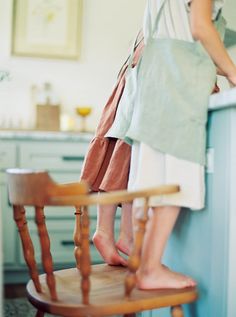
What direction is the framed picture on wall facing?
toward the camera

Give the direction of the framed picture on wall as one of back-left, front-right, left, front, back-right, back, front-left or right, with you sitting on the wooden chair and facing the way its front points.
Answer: front-left

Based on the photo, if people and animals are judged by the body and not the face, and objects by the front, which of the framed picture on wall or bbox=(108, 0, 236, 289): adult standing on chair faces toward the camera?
the framed picture on wall

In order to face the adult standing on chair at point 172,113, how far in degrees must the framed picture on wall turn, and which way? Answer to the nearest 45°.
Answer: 0° — it already faces them

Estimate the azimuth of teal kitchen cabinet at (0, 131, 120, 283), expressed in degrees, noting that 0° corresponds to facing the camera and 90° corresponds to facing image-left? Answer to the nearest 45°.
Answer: approximately 0°

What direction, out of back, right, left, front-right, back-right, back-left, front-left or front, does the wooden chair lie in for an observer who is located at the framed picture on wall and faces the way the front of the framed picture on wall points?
front

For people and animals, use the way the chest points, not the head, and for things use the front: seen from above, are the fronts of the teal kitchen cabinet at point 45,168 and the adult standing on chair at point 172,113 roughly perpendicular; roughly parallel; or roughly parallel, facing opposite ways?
roughly perpendicular

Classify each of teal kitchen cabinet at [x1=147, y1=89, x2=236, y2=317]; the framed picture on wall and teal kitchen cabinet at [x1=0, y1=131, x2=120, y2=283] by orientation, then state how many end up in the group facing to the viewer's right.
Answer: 0

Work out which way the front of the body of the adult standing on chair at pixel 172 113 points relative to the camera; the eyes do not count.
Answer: to the viewer's right

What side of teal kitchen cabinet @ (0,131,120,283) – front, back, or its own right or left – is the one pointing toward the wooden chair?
front

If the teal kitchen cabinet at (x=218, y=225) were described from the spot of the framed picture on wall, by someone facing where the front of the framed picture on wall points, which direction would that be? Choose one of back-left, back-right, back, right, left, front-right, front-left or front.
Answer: front

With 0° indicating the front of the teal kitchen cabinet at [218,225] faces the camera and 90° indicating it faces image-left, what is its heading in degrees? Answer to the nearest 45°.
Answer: approximately 45°

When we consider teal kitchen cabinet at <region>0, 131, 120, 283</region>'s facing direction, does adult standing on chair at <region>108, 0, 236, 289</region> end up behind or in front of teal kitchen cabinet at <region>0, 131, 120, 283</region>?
in front

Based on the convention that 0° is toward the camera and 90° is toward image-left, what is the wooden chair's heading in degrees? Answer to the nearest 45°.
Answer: approximately 225°
